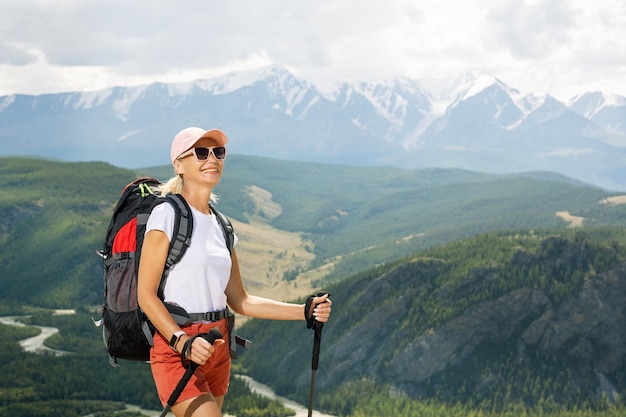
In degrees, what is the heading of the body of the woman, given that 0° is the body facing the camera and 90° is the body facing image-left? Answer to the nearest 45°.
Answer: approximately 315°

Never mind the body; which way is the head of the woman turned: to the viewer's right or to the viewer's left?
to the viewer's right
